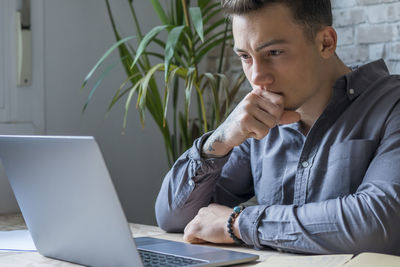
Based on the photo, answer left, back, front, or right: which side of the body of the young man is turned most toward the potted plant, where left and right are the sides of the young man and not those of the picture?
right

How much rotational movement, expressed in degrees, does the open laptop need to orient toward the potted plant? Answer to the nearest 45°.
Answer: approximately 45° to its left

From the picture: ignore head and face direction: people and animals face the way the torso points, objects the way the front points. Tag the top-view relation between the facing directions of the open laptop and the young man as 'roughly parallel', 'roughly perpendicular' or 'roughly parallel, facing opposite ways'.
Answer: roughly parallel, facing opposite ways

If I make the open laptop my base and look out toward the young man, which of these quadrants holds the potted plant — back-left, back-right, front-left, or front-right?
front-left

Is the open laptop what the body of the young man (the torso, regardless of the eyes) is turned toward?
yes

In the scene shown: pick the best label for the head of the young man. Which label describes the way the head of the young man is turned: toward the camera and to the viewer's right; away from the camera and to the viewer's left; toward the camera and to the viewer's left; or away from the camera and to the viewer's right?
toward the camera and to the viewer's left

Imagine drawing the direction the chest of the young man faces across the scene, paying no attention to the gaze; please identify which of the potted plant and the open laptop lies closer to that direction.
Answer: the open laptop

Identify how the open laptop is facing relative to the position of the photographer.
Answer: facing away from the viewer and to the right of the viewer

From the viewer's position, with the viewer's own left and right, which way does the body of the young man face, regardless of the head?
facing the viewer and to the left of the viewer
